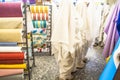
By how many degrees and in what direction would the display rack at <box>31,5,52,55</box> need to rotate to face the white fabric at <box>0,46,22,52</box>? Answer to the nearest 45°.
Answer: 0° — it already faces it

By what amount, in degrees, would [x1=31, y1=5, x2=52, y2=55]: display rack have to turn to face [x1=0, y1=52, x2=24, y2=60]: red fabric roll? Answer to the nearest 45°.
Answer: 0° — it already faces it

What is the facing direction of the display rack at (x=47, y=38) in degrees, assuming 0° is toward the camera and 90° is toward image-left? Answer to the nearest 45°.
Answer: approximately 0°
